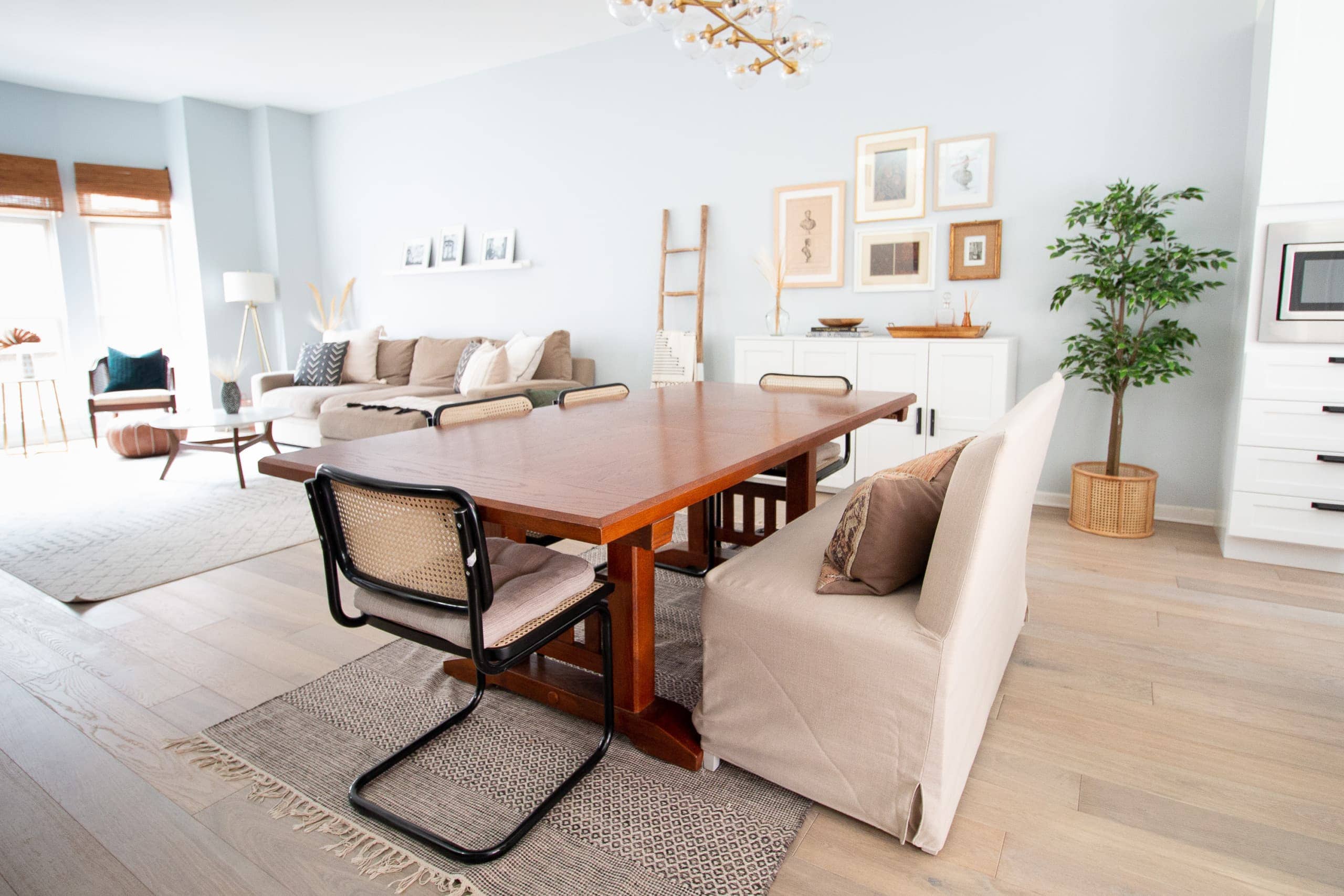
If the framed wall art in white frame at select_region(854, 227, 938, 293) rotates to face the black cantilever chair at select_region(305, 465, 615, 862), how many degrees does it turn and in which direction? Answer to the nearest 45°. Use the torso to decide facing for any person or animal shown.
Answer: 0° — it already faces it

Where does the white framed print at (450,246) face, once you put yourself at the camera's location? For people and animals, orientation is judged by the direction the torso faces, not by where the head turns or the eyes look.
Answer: facing the viewer and to the left of the viewer

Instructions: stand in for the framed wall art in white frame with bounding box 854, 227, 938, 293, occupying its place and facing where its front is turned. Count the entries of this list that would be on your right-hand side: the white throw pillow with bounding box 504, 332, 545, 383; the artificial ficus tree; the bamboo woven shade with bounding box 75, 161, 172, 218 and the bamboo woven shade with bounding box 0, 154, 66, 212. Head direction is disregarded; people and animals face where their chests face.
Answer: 3

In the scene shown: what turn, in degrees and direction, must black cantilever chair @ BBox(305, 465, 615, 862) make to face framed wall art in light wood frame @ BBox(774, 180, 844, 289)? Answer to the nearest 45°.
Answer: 0° — it already faces it

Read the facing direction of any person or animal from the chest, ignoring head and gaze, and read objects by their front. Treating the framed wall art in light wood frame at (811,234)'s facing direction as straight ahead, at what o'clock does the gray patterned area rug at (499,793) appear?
The gray patterned area rug is roughly at 11 o'clock from the framed wall art in light wood frame.

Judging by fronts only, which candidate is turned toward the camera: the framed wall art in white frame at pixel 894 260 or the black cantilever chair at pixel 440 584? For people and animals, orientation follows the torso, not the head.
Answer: the framed wall art in white frame

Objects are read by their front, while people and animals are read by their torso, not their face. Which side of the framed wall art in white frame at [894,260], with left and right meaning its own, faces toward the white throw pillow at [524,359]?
right

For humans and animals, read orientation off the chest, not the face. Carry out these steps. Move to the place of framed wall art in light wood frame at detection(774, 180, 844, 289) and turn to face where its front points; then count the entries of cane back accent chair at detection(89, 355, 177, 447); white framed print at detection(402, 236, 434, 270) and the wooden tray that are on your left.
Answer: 1

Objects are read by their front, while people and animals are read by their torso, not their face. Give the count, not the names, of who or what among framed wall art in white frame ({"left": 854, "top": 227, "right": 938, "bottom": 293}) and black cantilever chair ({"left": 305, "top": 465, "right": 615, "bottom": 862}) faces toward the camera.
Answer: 1

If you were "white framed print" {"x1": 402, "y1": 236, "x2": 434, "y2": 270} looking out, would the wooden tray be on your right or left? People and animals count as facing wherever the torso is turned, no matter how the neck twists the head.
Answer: on your left

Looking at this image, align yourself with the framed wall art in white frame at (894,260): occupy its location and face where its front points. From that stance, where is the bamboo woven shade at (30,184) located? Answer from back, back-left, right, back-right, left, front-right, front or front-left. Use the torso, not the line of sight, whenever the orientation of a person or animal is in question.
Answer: right

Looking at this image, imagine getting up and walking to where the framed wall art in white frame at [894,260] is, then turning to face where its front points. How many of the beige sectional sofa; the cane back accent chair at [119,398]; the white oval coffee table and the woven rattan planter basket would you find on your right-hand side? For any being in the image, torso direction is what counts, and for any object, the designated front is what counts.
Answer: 3

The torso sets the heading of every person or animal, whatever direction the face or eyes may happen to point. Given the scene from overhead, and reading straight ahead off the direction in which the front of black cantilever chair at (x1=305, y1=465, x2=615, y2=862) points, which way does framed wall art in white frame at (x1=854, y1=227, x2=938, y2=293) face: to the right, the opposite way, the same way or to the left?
the opposite way

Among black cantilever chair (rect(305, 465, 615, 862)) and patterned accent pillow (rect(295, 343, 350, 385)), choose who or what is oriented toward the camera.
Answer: the patterned accent pillow

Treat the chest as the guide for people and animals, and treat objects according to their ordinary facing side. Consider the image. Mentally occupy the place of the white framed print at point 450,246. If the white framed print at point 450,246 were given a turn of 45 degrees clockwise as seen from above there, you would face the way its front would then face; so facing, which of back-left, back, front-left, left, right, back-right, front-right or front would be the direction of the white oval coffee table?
front-left

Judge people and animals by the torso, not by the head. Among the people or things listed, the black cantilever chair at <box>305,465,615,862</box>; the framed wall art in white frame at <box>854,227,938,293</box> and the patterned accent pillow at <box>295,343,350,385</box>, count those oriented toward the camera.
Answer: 2

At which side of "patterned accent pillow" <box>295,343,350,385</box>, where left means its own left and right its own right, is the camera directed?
front
